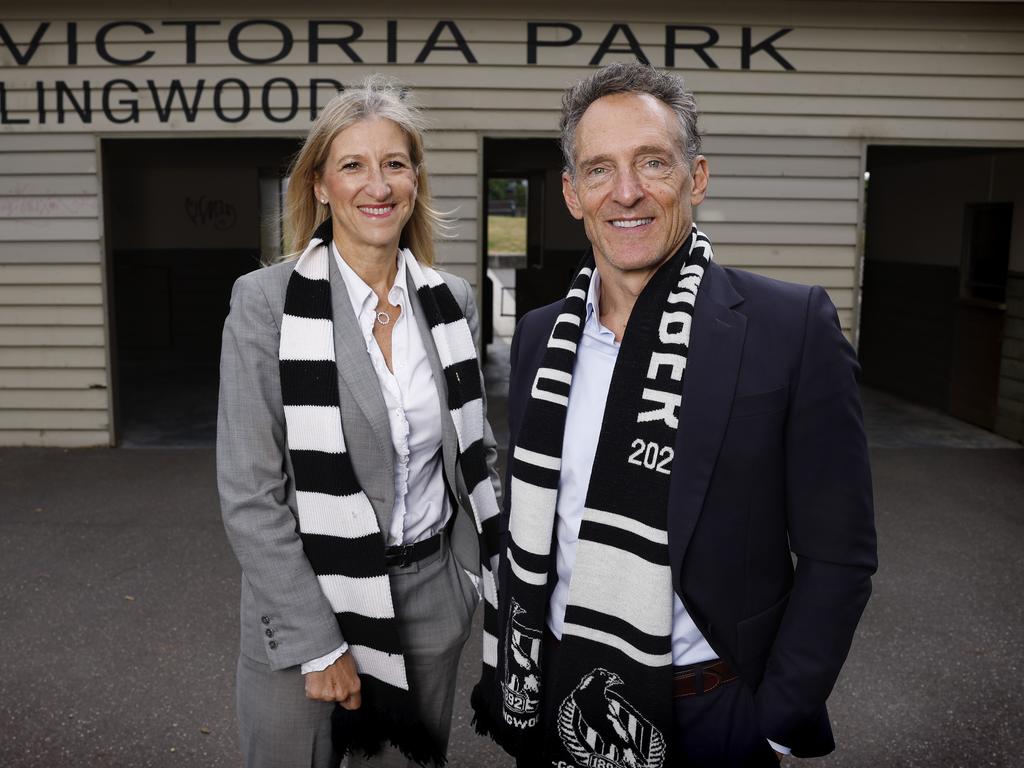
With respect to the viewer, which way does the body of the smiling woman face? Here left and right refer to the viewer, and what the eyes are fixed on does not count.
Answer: facing the viewer and to the right of the viewer

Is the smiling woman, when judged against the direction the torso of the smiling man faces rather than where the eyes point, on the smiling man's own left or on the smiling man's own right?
on the smiling man's own right

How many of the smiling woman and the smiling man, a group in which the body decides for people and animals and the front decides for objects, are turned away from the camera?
0

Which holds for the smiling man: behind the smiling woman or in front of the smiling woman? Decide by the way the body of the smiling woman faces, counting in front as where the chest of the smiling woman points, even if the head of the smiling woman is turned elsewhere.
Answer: in front

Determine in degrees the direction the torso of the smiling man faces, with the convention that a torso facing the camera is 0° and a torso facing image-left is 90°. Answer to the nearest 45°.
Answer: approximately 45°
